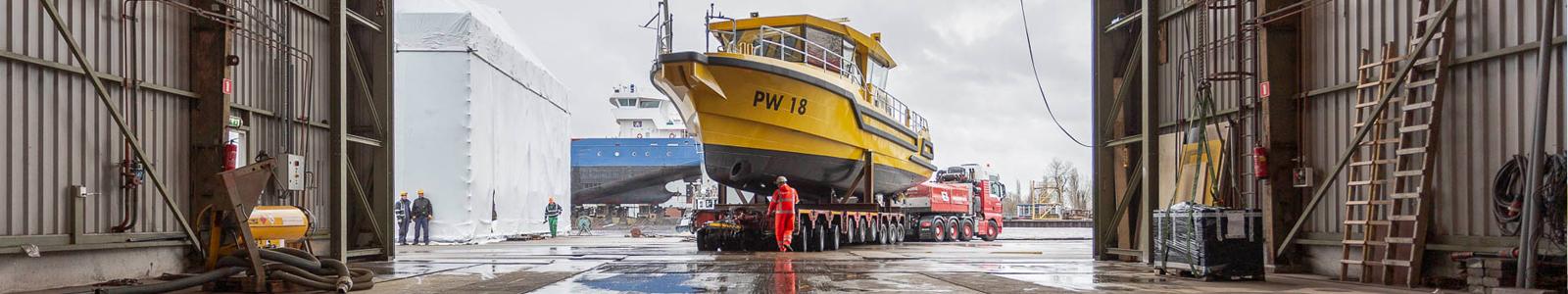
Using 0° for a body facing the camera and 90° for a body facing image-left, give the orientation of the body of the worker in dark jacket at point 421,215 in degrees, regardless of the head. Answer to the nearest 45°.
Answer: approximately 0°

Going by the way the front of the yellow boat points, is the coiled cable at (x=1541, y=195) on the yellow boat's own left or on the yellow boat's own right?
on the yellow boat's own left

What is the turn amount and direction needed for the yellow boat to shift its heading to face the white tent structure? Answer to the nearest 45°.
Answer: approximately 90° to its right

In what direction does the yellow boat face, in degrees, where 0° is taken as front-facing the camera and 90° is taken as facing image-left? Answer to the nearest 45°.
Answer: approximately 45°

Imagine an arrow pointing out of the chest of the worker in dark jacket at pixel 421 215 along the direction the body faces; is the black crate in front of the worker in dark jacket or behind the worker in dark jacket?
in front

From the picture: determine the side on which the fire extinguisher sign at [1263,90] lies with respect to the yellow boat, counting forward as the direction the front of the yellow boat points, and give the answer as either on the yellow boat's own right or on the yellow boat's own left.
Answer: on the yellow boat's own left

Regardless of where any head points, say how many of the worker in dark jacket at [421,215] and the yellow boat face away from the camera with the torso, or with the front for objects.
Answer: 0
